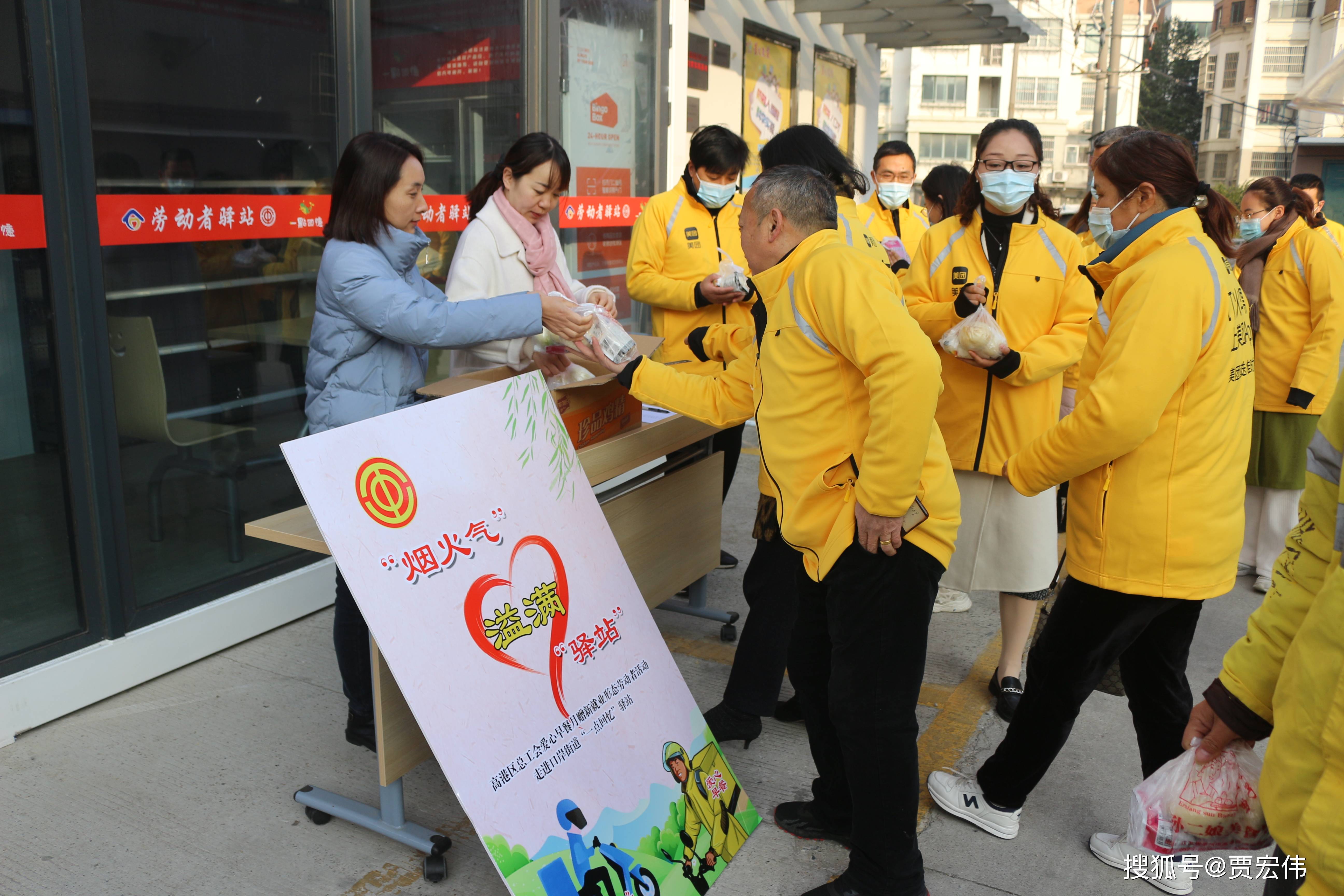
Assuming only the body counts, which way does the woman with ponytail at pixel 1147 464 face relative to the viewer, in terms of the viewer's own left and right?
facing to the left of the viewer

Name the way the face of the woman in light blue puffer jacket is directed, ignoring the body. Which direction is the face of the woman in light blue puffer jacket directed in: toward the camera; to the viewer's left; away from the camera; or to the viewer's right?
to the viewer's right

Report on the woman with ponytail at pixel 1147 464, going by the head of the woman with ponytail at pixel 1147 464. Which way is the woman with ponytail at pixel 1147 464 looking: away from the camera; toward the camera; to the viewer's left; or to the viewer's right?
to the viewer's left

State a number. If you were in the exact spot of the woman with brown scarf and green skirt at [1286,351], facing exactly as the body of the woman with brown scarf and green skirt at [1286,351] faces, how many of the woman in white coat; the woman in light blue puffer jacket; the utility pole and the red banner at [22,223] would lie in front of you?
3

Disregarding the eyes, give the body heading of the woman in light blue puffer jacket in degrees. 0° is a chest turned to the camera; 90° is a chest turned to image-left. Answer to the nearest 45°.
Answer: approximately 270°

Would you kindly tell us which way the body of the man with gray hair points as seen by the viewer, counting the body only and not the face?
to the viewer's left

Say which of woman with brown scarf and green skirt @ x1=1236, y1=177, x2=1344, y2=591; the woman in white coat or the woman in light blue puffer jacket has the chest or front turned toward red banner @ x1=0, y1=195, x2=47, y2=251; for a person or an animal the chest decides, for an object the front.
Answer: the woman with brown scarf and green skirt
